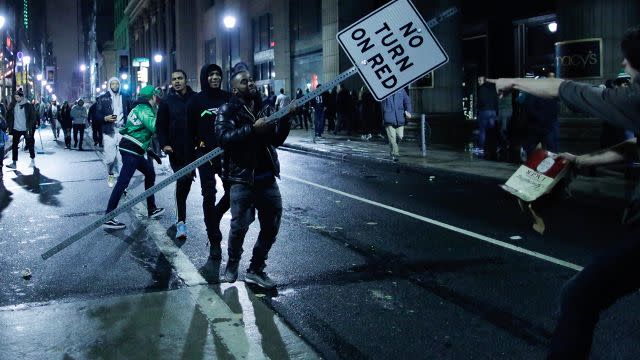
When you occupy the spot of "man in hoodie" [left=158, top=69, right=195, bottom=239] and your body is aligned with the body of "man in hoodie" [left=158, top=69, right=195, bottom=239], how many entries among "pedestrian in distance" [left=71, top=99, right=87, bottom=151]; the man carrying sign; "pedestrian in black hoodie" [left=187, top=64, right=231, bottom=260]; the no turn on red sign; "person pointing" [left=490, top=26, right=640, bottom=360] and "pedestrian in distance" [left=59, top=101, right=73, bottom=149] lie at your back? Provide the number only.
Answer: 2

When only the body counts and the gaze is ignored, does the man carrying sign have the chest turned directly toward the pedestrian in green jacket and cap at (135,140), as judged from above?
no

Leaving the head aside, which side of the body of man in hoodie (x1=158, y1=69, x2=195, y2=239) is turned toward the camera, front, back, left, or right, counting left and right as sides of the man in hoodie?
front

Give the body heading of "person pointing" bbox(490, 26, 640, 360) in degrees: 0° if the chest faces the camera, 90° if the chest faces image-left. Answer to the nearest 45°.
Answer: approximately 90°

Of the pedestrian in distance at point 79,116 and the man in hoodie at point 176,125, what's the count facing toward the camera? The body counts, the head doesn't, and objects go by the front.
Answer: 2

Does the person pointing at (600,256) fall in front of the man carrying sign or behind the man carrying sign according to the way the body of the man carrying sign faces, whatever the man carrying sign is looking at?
in front

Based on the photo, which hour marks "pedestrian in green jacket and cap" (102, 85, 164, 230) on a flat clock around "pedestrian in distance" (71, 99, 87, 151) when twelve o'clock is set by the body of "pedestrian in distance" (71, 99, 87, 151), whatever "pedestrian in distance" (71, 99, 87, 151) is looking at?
"pedestrian in green jacket and cap" (102, 85, 164, 230) is roughly at 12 o'clock from "pedestrian in distance" (71, 99, 87, 151).

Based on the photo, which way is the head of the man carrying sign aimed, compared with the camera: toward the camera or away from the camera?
toward the camera

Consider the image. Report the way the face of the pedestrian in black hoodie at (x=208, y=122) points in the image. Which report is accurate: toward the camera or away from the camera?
toward the camera

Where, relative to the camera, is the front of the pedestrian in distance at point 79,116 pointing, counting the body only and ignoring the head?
toward the camera

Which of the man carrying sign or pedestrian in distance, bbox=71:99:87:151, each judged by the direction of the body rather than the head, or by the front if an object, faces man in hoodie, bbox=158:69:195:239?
the pedestrian in distance

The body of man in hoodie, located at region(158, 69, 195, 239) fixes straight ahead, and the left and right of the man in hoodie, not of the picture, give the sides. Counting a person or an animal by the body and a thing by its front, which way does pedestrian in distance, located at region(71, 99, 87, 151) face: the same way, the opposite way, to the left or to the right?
the same way

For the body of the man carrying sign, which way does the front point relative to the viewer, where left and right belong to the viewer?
facing the viewer and to the right of the viewer
